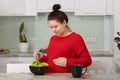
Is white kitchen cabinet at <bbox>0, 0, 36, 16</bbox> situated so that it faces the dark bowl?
yes

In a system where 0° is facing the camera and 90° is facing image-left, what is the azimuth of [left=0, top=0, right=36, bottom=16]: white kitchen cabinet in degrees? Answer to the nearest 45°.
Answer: approximately 0°

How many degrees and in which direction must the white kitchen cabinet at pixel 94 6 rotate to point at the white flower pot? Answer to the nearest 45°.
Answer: approximately 90° to its right

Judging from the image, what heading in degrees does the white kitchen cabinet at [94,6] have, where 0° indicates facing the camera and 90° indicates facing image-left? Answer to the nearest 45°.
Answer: approximately 0°

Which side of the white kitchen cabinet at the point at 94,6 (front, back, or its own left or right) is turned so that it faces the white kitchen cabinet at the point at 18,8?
right

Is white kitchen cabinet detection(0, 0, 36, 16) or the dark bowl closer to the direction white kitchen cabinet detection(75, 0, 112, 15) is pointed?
the dark bowl

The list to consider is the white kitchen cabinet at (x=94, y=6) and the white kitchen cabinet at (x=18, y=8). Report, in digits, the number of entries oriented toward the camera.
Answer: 2

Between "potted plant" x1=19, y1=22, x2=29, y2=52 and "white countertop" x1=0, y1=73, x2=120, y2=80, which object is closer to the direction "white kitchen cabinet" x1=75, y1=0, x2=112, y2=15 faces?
the white countertop

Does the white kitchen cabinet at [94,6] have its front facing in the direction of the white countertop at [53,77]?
yes
